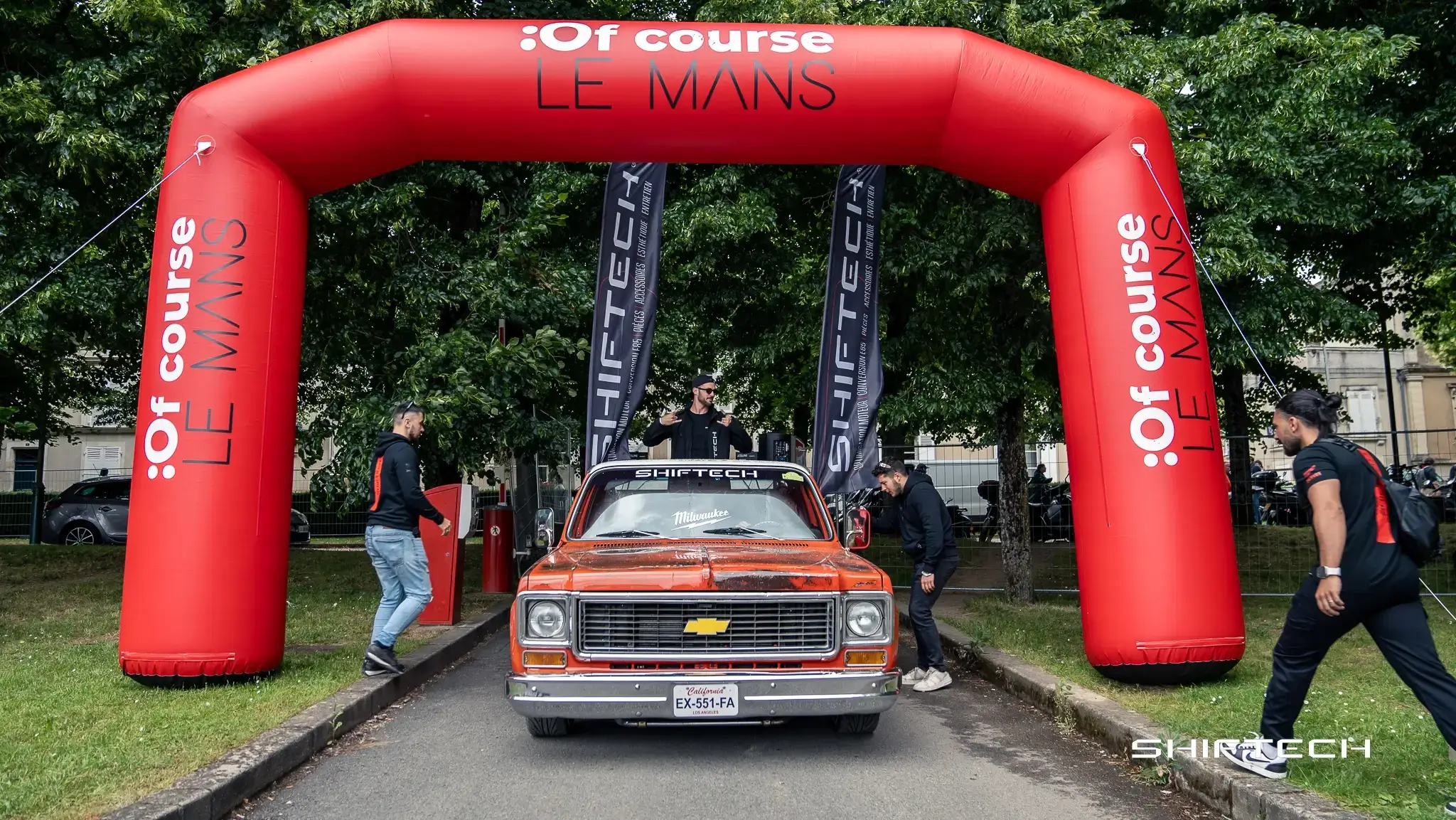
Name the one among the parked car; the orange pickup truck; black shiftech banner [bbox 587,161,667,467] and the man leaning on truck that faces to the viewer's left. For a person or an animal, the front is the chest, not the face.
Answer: the man leaning on truck

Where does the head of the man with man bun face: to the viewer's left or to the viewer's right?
to the viewer's left

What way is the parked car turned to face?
to the viewer's right

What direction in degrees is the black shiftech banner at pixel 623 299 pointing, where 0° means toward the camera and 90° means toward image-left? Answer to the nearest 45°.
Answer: approximately 0°

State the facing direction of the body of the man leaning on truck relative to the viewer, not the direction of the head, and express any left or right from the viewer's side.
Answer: facing to the left of the viewer

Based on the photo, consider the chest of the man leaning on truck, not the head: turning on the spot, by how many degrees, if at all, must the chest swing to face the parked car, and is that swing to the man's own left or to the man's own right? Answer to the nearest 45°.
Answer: approximately 45° to the man's own right

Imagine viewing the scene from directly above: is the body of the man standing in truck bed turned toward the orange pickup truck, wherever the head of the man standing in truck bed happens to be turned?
yes

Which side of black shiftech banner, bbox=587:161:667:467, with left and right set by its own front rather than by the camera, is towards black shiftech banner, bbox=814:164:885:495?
left

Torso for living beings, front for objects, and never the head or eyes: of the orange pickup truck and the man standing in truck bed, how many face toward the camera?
2

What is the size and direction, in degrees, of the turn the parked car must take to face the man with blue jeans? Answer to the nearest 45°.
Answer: approximately 90° to its right

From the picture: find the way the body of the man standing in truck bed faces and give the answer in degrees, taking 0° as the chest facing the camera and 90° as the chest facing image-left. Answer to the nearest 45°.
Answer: approximately 0°

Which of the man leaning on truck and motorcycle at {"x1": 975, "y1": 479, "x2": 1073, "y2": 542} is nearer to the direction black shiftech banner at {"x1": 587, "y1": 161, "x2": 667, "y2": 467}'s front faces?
the man leaning on truck
